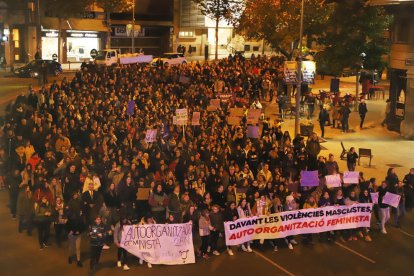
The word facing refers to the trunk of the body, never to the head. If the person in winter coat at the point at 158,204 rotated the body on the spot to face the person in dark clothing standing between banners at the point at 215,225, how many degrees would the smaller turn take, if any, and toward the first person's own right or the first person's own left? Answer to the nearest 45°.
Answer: approximately 90° to the first person's own left

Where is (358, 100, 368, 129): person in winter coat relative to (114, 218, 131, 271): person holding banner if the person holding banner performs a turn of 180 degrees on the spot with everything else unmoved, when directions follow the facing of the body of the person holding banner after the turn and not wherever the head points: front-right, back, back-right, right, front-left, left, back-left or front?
front-right

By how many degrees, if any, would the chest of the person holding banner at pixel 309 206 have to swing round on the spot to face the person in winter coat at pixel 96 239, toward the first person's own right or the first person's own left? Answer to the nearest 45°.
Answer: approximately 45° to the first person's own right

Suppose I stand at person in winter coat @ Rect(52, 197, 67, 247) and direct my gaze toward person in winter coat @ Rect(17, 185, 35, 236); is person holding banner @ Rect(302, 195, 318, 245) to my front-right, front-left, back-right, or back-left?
back-right

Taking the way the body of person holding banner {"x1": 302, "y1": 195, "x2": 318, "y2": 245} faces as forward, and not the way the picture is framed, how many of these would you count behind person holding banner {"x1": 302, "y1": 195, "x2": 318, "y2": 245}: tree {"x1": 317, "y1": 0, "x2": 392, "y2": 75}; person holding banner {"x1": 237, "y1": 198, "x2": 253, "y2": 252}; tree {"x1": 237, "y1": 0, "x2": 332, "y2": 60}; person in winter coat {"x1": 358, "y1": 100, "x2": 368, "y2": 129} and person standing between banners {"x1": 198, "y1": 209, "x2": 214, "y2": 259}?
3

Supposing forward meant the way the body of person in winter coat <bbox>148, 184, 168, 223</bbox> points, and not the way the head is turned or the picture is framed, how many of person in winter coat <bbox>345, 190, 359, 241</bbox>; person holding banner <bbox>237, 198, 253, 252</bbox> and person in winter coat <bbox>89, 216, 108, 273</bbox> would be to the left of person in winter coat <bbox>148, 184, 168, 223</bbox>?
2

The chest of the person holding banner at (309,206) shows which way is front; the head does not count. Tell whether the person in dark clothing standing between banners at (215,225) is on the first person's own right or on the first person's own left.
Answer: on the first person's own right

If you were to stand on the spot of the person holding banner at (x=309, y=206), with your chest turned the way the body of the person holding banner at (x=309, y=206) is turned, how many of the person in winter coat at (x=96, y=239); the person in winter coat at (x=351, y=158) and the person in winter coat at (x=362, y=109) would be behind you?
2

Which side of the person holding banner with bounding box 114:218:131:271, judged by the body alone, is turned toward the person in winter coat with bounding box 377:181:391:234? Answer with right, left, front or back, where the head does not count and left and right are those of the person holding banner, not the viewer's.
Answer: left

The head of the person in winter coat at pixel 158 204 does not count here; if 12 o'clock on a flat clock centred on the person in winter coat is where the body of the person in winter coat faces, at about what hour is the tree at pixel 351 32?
The tree is roughly at 7 o'clock from the person in winter coat.

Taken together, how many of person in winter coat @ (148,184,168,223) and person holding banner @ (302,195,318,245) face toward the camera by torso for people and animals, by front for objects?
2

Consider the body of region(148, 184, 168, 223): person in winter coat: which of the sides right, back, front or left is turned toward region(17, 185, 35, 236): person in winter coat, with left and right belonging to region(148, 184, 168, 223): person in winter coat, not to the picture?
right

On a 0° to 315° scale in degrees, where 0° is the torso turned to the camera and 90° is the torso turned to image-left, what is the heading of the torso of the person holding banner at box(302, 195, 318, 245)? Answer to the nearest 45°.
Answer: approximately 0°
